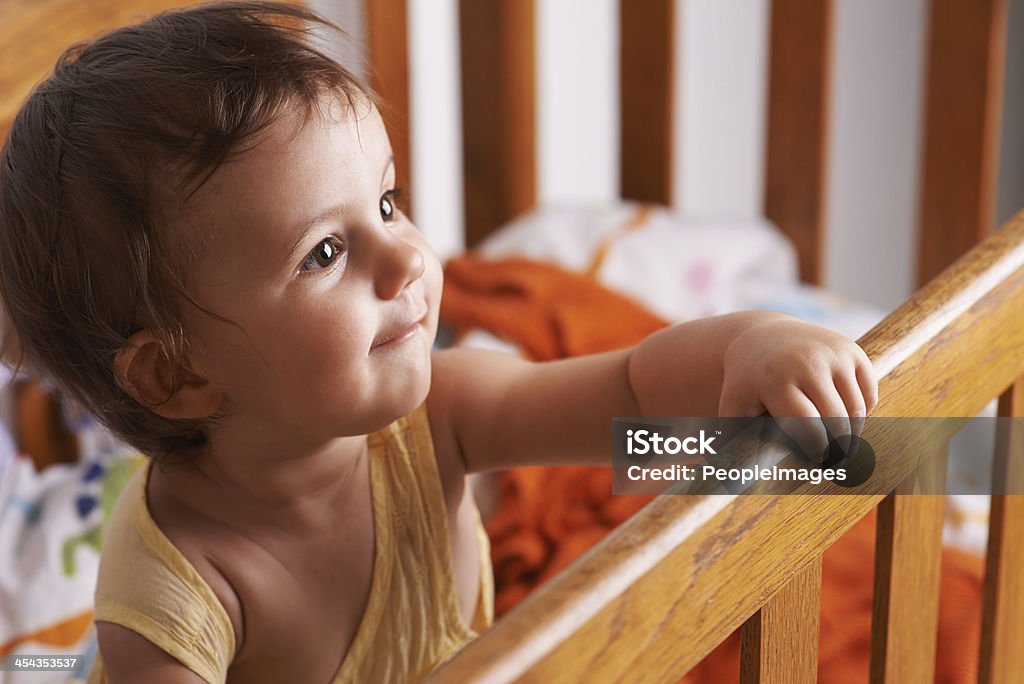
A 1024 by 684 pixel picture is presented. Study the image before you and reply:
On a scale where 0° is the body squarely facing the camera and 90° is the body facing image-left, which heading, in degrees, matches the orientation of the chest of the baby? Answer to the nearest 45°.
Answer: approximately 315°
